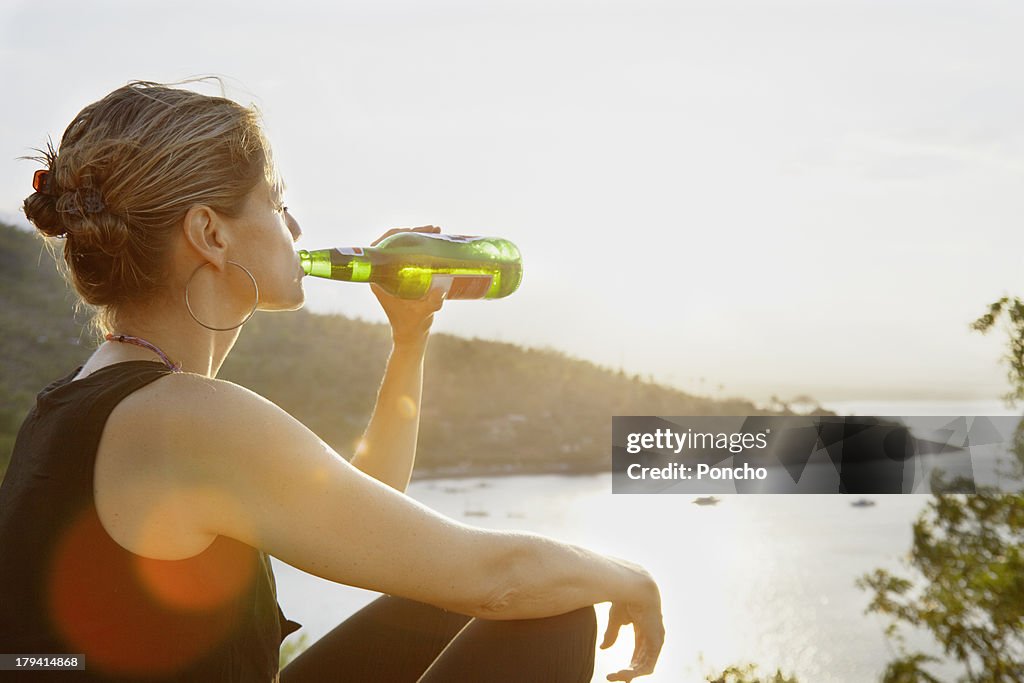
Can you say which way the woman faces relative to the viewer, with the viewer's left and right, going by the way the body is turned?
facing away from the viewer and to the right of the viewer
